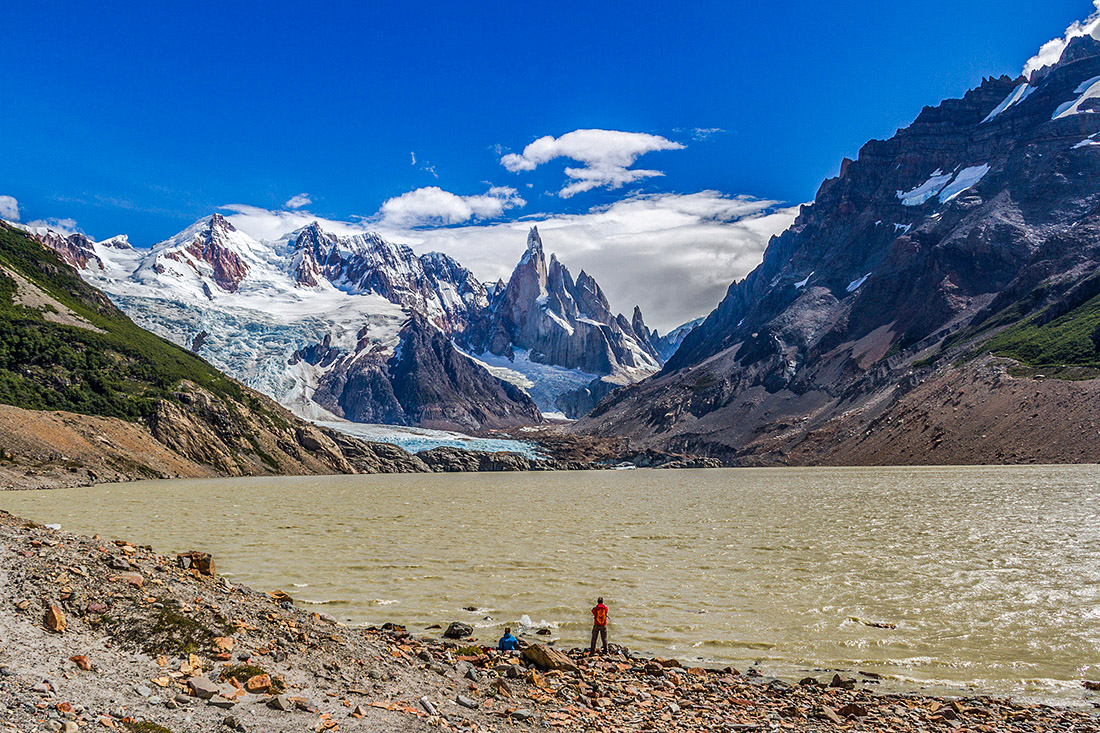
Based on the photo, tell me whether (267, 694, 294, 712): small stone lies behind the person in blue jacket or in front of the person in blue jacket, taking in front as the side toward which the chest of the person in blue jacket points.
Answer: behind

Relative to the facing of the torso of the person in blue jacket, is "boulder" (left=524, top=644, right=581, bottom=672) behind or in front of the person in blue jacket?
behind

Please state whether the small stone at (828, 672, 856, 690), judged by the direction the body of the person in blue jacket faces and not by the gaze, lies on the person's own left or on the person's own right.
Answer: on the person's own right

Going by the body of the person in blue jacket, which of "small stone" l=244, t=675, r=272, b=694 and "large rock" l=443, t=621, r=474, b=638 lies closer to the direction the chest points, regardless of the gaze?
the large rock

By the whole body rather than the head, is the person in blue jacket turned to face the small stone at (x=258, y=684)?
no

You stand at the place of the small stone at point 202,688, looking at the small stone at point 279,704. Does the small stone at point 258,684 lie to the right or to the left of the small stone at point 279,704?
left

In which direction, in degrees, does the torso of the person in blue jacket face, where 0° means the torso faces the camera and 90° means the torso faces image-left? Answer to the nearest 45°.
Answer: approximately 180°

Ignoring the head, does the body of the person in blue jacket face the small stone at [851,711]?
no

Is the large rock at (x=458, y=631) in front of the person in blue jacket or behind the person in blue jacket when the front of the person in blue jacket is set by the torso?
in front

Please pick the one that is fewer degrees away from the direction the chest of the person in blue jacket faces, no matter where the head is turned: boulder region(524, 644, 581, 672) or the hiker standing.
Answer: the hiker standing

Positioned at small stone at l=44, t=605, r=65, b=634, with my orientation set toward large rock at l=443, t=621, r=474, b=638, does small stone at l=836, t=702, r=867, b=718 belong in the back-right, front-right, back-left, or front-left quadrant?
front-right

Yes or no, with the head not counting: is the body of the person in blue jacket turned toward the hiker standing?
no

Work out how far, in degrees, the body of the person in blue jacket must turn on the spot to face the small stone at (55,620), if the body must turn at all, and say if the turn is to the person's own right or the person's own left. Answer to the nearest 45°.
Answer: approximately 135° to the person's own left
